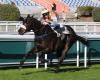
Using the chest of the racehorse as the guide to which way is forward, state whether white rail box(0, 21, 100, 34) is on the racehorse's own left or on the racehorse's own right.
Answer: on the racehorse's own right

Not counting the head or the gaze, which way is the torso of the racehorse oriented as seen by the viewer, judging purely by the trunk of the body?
to the viewer's left
